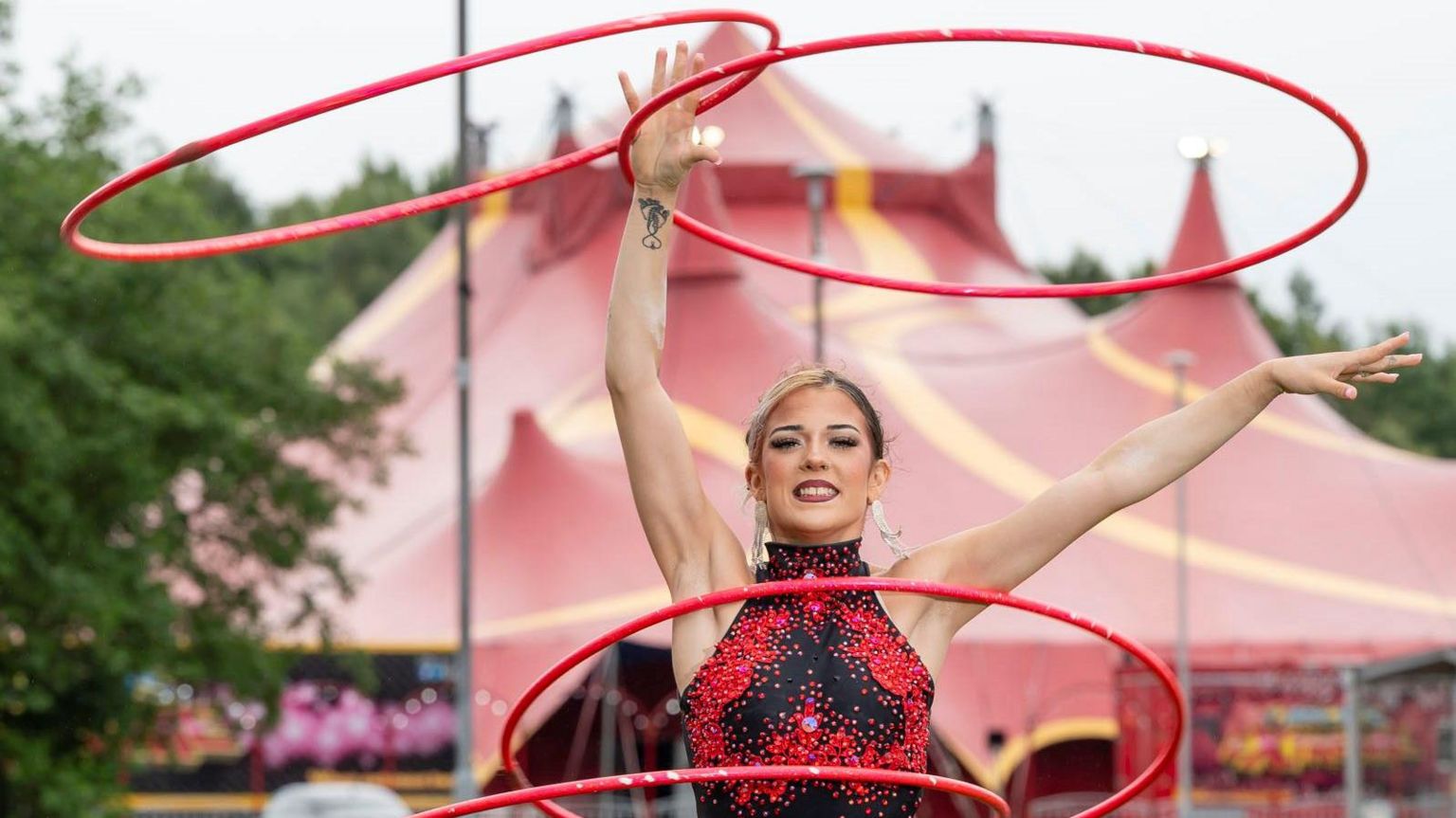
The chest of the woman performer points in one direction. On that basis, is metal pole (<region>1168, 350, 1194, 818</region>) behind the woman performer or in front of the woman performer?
behind

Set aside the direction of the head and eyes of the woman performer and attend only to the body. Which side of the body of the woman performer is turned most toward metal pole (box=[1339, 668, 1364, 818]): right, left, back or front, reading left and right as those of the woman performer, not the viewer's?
back

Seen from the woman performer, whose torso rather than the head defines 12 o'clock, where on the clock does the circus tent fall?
The circus tent is roughly at 6 o'clock from the woman performer.

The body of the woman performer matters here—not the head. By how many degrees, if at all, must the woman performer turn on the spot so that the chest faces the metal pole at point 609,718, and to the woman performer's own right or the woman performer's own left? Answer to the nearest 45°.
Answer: approximately 180°

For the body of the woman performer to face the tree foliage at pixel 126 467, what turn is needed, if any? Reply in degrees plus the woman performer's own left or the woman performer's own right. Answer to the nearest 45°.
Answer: approximately 135° to the woman performer's own right

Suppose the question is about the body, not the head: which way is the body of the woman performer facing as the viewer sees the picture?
toward the camera

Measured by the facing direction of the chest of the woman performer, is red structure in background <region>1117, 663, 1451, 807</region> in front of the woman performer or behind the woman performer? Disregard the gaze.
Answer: behind

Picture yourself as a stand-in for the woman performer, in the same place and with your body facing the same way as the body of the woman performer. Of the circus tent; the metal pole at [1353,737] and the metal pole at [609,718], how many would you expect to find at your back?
3
